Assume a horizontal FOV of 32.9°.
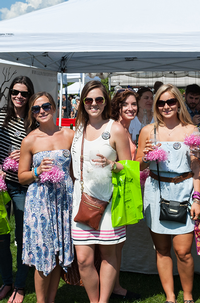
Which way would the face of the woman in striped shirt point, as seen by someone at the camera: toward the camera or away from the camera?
toward the camera

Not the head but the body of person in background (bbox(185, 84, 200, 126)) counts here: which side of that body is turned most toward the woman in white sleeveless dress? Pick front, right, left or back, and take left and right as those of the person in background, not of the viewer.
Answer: front

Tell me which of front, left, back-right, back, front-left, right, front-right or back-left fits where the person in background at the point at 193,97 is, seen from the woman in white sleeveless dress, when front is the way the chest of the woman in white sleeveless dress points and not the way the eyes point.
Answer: back-left

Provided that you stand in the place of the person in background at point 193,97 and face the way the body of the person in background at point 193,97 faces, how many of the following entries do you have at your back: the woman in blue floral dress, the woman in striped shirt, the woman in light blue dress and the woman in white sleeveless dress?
0

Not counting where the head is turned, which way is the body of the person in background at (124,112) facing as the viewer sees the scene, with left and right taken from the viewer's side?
facing the viewer and to the right of the viewer

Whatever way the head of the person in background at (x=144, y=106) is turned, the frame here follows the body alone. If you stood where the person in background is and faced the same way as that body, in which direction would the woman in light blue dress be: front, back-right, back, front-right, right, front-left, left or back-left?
front-right

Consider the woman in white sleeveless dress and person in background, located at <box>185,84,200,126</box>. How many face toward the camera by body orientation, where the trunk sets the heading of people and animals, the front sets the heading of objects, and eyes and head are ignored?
2

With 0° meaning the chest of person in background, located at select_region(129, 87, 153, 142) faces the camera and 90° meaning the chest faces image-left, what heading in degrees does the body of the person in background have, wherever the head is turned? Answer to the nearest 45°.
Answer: approximately 315°

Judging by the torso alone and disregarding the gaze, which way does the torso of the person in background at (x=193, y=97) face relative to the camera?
toward the camera

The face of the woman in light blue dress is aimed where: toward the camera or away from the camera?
toward the camera

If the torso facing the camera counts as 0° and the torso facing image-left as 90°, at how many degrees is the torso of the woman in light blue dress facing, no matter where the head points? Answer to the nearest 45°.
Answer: approximately 0°

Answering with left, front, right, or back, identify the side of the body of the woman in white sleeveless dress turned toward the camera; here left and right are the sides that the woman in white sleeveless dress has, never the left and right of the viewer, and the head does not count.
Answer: front

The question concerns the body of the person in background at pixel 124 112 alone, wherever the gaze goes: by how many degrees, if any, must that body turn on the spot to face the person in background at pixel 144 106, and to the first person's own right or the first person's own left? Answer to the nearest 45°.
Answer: approximately 135° to the first person's own left

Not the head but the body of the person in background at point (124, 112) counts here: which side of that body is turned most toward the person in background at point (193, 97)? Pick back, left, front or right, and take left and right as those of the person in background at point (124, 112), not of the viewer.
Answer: left
